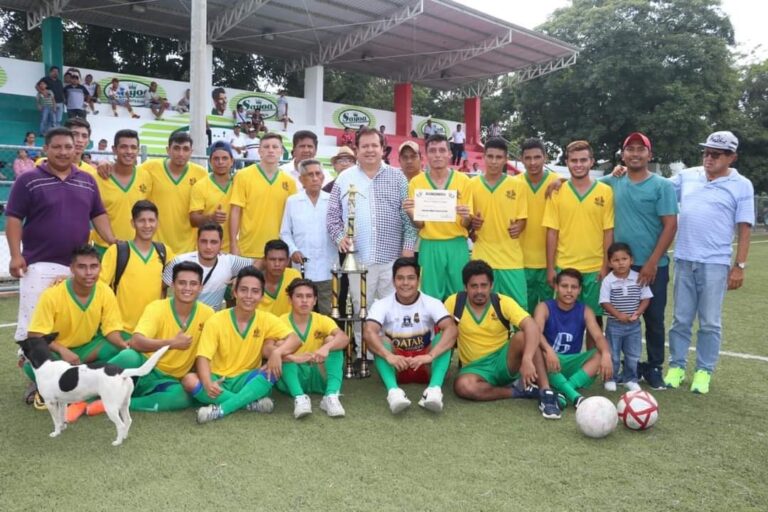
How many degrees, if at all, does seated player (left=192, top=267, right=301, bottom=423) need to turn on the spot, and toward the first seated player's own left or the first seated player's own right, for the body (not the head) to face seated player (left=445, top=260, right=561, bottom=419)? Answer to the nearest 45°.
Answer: approximately 90° to the first seated player's own left

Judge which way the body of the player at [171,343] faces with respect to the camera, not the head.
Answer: toward the camera

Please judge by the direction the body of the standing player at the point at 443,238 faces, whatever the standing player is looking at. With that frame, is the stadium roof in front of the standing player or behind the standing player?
behind

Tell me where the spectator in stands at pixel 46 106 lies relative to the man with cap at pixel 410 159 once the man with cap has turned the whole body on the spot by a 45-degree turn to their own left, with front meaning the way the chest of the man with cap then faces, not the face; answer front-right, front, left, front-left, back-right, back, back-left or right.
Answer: back

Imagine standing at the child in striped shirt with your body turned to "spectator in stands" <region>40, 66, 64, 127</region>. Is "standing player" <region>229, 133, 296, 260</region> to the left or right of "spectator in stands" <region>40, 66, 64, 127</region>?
left

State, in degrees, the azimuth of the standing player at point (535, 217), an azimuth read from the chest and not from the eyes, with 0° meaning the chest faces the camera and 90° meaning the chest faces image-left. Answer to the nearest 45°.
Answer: approximately 0°

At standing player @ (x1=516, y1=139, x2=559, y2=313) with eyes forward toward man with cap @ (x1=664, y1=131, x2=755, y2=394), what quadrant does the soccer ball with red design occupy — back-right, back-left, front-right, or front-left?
front-right

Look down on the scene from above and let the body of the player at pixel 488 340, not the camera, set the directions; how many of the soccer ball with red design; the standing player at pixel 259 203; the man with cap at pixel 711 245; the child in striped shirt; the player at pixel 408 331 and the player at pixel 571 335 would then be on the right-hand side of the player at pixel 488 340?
2

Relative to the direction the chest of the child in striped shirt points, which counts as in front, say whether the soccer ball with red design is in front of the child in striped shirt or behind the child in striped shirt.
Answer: in front

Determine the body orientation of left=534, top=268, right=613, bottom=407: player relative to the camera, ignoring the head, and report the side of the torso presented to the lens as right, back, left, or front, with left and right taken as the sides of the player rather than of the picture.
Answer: front

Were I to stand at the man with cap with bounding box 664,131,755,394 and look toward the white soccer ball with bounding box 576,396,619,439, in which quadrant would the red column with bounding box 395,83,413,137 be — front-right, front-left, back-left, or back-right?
back-right

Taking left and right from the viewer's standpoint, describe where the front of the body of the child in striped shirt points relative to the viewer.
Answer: facing the viewer

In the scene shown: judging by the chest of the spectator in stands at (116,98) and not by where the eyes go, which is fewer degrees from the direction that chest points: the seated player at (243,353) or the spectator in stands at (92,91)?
the seated player

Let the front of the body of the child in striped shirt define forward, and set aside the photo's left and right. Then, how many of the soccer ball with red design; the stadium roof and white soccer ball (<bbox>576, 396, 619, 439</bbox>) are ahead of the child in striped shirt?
2
